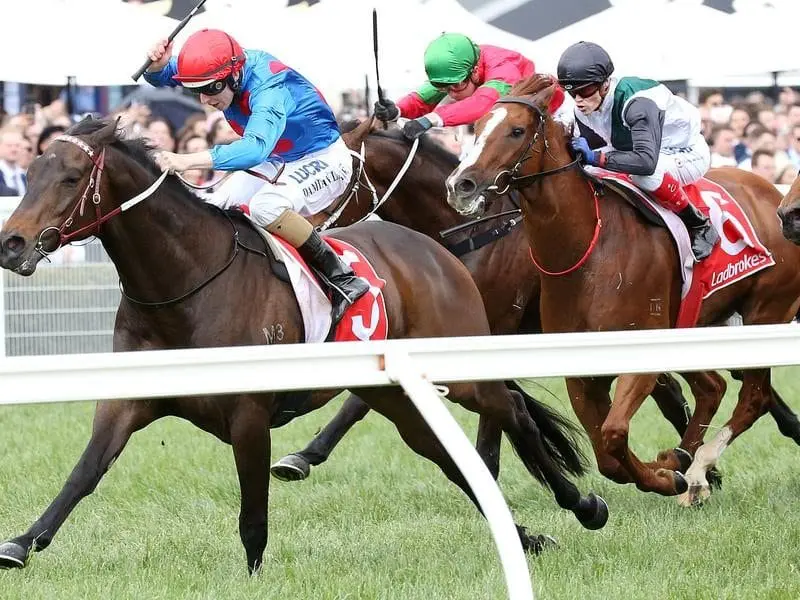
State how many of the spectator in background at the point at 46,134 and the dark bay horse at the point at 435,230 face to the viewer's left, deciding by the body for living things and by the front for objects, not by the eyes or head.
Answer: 1

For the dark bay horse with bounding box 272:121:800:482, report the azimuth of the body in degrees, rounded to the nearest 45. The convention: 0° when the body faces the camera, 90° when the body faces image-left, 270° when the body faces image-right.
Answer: approximately 90°

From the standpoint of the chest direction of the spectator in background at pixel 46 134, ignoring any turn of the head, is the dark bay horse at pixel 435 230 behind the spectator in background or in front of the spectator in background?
in front

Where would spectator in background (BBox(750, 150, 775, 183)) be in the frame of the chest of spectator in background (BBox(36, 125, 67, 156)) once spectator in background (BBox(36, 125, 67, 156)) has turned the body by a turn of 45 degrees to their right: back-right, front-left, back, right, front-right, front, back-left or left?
back-left

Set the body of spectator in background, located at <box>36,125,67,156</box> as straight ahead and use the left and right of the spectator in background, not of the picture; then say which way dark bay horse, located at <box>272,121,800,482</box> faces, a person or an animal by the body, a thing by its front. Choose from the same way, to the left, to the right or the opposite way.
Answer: to the right

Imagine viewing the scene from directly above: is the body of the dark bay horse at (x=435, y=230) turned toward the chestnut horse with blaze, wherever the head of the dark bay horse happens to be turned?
no

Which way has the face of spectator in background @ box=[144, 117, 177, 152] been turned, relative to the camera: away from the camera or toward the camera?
toward the camera

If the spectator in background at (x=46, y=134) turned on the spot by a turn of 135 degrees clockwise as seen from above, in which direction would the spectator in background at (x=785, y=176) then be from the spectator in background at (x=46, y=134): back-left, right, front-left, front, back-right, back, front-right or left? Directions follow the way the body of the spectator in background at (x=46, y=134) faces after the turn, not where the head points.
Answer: back-right

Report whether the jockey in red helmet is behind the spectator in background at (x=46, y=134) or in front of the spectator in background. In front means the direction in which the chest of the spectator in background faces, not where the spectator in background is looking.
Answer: in front

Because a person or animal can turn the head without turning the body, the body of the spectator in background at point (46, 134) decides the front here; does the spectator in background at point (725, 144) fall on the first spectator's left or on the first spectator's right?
on the first spectator's left

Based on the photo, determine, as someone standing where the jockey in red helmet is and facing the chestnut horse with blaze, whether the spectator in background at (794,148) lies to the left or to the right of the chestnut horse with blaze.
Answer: left

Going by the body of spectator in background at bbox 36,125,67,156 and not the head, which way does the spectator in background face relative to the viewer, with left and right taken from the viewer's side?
facing the viewer

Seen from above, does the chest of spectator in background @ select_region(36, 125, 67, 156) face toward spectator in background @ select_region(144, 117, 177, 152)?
no

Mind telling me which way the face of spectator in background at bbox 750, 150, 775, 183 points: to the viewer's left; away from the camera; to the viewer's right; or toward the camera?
toward the camera

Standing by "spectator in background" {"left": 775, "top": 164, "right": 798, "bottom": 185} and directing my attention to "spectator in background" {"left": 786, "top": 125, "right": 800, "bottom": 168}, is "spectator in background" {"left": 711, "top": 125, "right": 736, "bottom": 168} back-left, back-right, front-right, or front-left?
front-left

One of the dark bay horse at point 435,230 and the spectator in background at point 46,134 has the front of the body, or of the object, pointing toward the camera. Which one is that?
the spectator in background

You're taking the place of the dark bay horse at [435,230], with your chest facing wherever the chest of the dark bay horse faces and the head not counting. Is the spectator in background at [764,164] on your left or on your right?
on your right

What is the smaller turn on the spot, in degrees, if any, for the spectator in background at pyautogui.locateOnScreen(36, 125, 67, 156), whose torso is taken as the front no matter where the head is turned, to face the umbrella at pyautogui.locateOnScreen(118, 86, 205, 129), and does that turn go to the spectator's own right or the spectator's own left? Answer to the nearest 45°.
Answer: approximately 135° to the spectator's own left
